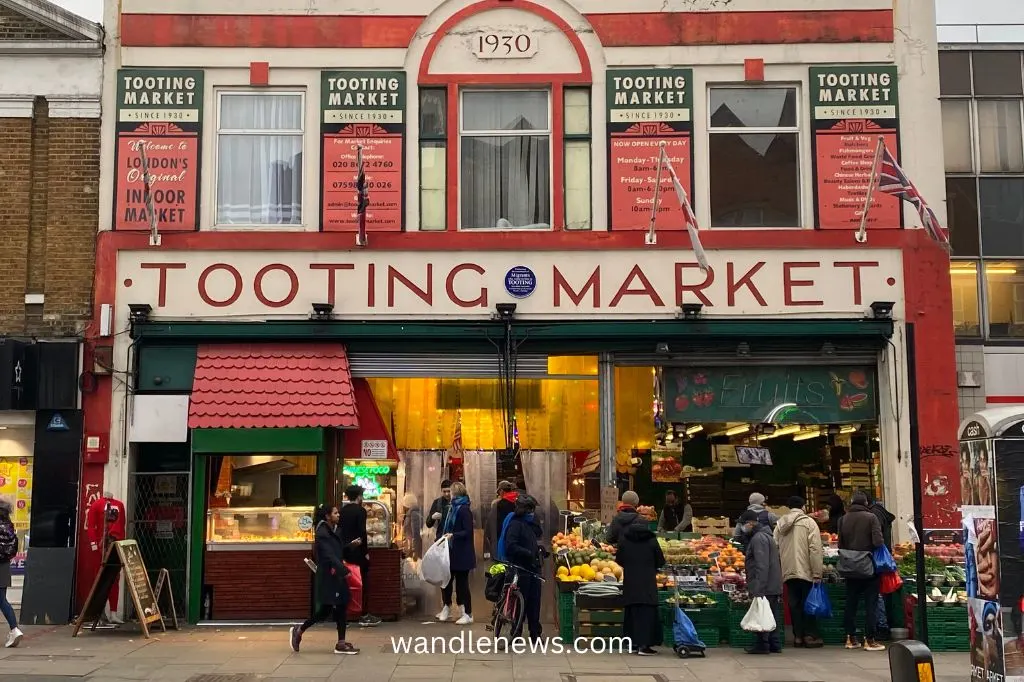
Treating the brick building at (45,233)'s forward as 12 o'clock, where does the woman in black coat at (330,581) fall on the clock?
The woman in black coat is roughly at 11 o'clock from the brick building.

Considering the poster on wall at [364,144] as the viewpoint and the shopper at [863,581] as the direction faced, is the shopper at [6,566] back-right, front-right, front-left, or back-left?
back-right

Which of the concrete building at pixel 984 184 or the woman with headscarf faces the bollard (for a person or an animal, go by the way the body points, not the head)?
the concrete building

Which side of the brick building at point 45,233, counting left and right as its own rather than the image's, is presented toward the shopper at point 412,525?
left

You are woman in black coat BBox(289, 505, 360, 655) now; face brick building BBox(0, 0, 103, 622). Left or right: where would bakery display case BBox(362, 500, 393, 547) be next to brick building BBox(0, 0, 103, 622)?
right

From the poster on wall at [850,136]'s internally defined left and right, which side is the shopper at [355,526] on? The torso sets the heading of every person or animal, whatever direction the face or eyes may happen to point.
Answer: on its right

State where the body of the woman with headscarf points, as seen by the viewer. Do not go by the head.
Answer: away from the camera

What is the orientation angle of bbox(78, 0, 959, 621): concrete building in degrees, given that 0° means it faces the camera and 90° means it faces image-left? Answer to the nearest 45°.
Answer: approximately 0°

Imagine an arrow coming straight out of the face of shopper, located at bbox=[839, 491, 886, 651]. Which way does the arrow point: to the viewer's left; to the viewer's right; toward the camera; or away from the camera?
away from the camera

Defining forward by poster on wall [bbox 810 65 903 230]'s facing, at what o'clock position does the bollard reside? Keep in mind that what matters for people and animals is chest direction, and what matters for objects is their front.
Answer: The bollard is roughly at 12 o'clock from the poster on wall.

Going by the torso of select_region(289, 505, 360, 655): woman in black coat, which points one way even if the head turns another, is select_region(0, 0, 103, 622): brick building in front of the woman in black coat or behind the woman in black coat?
behind
